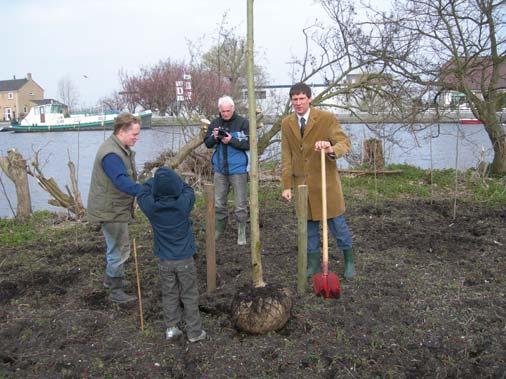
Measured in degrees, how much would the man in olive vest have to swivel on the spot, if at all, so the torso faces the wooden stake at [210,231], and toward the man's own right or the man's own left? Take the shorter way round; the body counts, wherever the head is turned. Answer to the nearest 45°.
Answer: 0° — they already face it

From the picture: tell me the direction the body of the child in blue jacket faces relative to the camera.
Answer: away from the camera

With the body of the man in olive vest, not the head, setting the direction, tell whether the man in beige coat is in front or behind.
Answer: in front

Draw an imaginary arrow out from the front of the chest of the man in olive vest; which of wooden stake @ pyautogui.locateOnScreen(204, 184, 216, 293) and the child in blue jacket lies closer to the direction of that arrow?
the wooden stake

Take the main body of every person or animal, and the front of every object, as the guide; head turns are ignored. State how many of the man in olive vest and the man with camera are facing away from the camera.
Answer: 0

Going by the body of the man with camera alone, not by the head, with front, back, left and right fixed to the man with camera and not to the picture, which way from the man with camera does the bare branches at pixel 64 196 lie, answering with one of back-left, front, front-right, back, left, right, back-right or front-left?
back-right

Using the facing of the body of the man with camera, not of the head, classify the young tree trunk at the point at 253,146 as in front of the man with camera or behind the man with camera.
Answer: in front

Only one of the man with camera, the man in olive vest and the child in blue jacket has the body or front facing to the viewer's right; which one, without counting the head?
the man in olive vest

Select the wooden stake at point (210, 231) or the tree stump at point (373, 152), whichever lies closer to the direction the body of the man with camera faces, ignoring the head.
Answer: the wooden stake

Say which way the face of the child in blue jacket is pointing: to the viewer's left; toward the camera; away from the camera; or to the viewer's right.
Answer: away from the camera

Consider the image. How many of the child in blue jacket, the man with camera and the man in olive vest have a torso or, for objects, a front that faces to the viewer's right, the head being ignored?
1

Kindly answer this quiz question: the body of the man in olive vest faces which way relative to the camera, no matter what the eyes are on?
to the viewer's right

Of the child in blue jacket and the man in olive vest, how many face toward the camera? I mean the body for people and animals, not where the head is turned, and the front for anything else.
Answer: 0

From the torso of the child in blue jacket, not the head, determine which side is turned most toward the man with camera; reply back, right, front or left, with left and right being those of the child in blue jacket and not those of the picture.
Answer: front

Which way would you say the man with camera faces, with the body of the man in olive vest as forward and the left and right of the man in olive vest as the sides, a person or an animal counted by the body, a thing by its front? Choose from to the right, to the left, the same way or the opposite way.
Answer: to the right

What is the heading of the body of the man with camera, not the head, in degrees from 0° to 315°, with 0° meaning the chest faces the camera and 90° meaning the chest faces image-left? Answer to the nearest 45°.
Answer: approximately 0°

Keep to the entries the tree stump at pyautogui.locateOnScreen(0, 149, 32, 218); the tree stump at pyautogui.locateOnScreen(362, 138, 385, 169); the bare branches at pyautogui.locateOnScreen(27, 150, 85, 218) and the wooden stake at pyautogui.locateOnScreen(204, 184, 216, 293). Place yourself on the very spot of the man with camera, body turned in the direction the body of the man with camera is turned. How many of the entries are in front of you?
1
